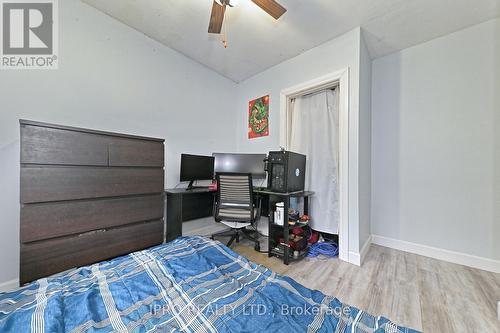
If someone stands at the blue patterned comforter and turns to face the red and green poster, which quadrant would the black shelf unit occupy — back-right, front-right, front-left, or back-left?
front-right

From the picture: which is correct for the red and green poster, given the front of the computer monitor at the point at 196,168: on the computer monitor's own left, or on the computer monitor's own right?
on the computer monitor's own left

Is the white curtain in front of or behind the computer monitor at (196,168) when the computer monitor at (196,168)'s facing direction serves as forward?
in front

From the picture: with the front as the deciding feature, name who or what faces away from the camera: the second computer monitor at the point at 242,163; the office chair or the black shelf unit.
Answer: the office chair

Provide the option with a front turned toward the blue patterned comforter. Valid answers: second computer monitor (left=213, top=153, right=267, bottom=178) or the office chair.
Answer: the second computer monitor

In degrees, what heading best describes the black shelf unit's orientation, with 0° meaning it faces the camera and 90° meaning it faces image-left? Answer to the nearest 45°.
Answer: approximately 315°

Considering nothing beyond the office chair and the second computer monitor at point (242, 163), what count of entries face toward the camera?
1

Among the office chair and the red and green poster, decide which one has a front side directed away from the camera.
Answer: the office chair

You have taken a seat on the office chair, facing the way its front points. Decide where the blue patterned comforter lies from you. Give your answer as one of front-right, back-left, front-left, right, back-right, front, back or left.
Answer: back

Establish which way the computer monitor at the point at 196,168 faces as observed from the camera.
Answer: facing the viewer and to the right of the viewer

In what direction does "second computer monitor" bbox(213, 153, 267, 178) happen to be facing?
toward the camera

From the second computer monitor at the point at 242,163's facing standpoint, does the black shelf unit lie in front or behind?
in front
